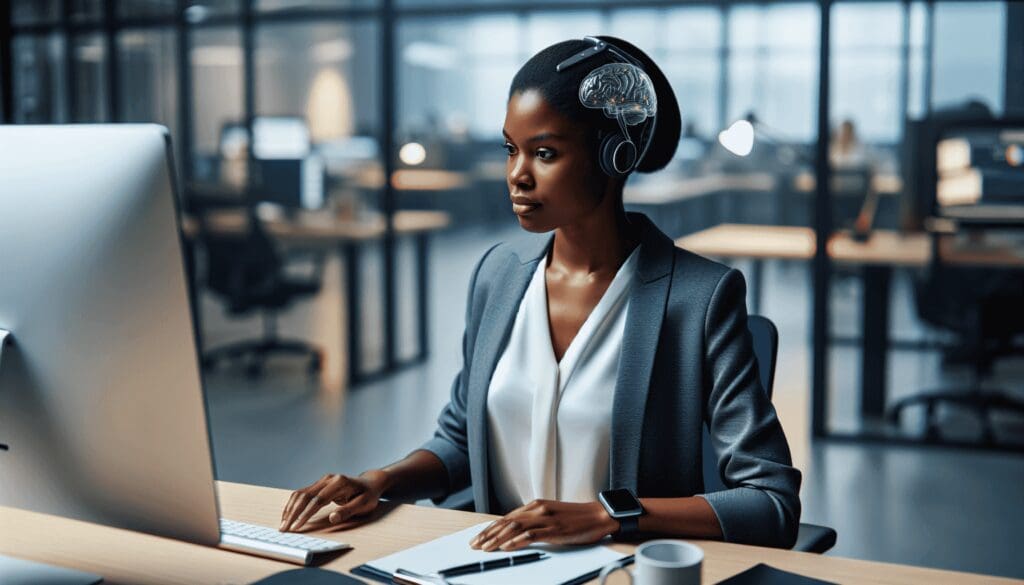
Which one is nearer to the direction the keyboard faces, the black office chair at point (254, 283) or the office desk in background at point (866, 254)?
the office desk in background

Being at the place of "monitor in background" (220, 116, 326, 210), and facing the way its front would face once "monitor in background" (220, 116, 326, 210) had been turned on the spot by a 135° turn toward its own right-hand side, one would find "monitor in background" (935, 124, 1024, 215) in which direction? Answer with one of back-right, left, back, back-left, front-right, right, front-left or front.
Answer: back

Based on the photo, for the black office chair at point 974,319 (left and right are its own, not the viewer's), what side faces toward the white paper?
back

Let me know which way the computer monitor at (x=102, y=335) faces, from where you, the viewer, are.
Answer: facing away from the viewer and to the right of the viewer

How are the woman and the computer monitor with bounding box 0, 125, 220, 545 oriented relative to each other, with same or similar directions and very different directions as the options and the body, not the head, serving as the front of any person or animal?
very different directions

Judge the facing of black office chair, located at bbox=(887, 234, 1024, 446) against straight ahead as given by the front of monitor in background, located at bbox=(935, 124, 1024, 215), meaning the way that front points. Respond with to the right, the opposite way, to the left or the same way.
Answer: the opposite way

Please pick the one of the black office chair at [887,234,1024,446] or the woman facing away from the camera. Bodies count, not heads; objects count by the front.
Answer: the black office chair

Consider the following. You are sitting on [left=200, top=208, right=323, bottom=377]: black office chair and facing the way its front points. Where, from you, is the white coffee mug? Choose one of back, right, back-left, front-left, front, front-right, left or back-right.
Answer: back-right

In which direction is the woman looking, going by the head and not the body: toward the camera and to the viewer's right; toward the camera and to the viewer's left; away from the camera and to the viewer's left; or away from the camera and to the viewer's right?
toward the camera and to the viewer's left

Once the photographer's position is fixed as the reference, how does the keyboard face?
facing away from the viewer and to the right of the viewer

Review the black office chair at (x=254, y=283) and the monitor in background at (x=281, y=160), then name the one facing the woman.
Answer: the monitor in background

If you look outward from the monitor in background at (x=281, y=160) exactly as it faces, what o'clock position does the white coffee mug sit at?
The white coffee mug is roughly at 12 o'clock from the monitor in background.

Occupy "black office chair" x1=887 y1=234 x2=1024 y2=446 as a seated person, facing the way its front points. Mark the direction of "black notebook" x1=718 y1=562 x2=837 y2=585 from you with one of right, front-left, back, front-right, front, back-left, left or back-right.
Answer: back

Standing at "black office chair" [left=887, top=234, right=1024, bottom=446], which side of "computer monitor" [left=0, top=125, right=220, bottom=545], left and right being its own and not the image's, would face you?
front
